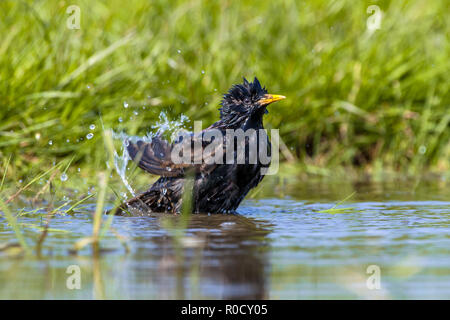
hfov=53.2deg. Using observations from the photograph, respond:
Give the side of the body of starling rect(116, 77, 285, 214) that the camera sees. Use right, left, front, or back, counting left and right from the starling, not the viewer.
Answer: right

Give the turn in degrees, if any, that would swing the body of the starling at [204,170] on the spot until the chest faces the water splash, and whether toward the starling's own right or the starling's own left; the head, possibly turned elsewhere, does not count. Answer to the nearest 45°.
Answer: approximately 135° to the starling's own left
